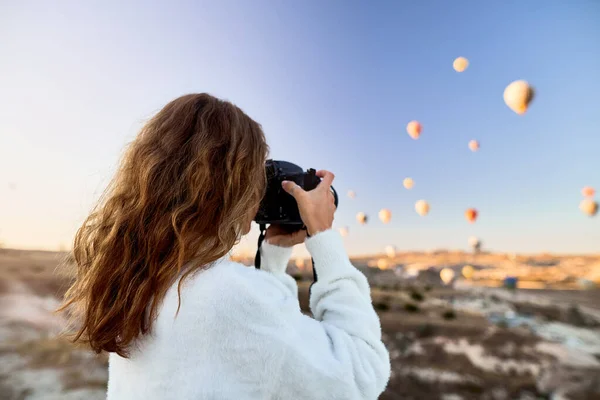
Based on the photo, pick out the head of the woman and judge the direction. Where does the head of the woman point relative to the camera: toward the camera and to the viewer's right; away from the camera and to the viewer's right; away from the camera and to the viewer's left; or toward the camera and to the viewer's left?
away from the camera and to the viewer's right

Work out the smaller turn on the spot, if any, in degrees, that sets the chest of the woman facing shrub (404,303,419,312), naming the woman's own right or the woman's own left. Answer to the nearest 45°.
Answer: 0° — they already face it

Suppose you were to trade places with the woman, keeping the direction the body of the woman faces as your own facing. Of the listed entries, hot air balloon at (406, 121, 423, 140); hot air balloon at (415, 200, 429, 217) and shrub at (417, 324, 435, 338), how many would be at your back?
0

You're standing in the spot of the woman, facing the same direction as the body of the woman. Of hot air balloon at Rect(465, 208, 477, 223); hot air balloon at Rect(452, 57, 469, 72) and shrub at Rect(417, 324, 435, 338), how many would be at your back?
0

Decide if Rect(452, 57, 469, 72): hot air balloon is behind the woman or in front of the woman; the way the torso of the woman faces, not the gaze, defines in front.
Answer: in front

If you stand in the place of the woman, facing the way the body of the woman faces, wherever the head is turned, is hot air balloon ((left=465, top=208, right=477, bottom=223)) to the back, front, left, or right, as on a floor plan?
front

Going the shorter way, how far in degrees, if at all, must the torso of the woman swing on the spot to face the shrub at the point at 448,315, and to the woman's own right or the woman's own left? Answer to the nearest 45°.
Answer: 0° — they already face it

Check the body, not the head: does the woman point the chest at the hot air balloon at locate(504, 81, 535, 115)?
yes

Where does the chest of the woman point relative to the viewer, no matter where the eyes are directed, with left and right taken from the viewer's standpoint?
facing away from the viewer and to the right of the viewer

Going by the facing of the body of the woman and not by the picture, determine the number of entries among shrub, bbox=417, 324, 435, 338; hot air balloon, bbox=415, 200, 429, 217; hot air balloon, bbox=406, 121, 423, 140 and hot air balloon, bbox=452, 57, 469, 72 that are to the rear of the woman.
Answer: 0

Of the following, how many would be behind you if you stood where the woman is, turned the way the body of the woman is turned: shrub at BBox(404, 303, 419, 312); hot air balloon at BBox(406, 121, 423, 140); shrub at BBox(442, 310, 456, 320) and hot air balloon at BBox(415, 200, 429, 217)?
0

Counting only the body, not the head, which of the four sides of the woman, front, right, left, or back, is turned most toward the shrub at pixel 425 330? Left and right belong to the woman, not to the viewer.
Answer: front

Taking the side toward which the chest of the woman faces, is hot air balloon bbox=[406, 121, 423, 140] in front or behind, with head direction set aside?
in front
